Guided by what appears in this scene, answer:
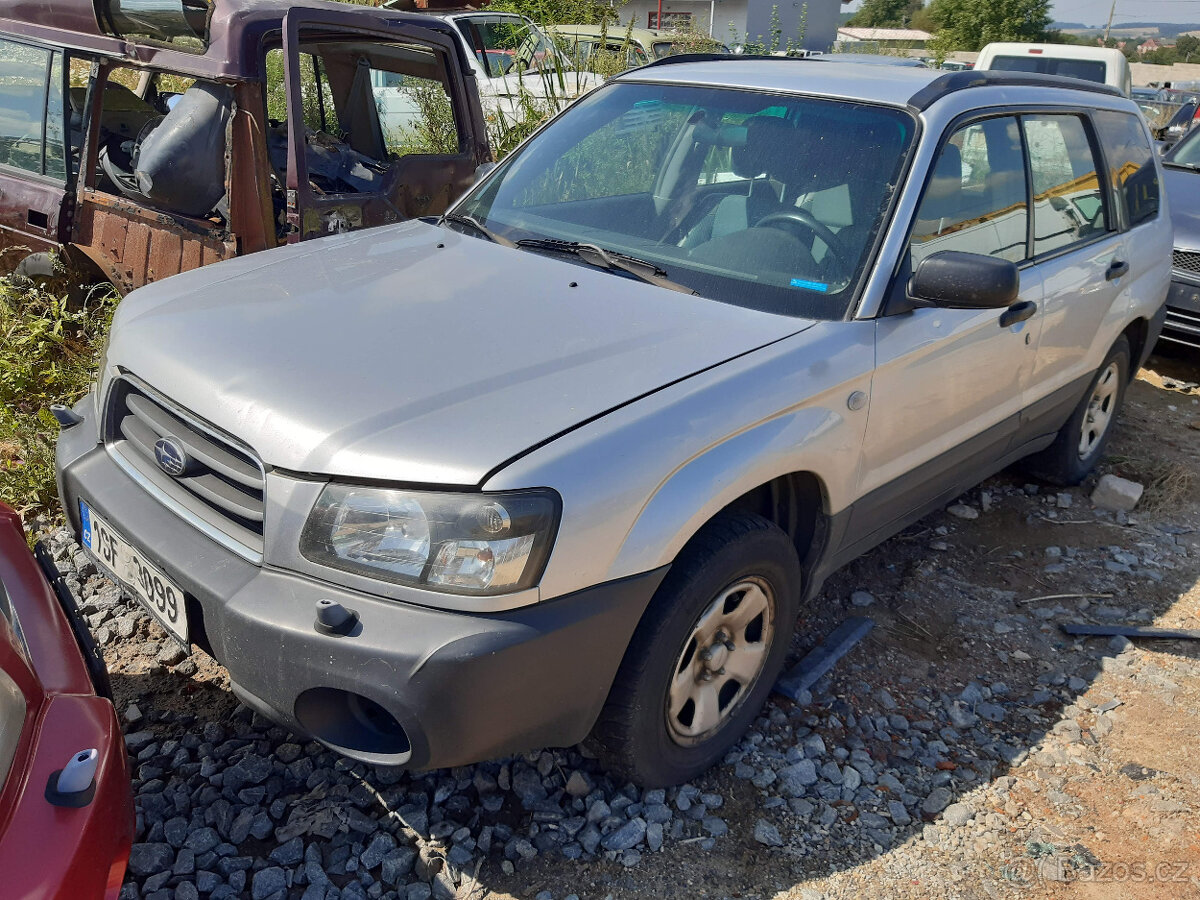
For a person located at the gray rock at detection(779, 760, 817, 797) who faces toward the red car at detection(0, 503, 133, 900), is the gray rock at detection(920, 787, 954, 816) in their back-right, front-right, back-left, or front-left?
back-left

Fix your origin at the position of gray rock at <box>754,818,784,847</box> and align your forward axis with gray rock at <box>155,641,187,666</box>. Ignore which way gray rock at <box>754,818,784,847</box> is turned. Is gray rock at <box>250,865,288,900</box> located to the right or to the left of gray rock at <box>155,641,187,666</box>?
left

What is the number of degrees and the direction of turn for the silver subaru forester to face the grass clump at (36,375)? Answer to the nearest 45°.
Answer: approximately 90° to its right

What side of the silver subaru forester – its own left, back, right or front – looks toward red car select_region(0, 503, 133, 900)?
front

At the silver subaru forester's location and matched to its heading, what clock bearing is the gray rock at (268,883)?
The gray rock is roughly at 12 o'clock from the silver subaru forester.

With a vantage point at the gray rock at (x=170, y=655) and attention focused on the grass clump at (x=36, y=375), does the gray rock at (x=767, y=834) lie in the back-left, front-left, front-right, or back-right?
back-right

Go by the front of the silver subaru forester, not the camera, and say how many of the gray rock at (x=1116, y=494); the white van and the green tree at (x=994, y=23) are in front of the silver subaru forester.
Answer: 0

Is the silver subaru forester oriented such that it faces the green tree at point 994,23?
no

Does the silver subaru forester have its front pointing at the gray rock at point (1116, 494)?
no

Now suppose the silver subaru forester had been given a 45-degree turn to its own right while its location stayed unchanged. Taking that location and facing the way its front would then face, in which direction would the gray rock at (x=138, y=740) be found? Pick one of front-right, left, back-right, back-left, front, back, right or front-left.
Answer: front

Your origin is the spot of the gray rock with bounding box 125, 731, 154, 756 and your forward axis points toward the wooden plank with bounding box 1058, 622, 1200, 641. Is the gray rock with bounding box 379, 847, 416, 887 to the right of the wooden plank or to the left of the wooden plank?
right

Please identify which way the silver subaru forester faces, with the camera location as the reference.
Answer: facing the viewer and to the left of the viewer

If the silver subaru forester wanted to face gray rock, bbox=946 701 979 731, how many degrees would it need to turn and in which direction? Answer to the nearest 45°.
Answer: approximately 135° to its left

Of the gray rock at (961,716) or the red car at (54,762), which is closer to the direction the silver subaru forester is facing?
the red car
